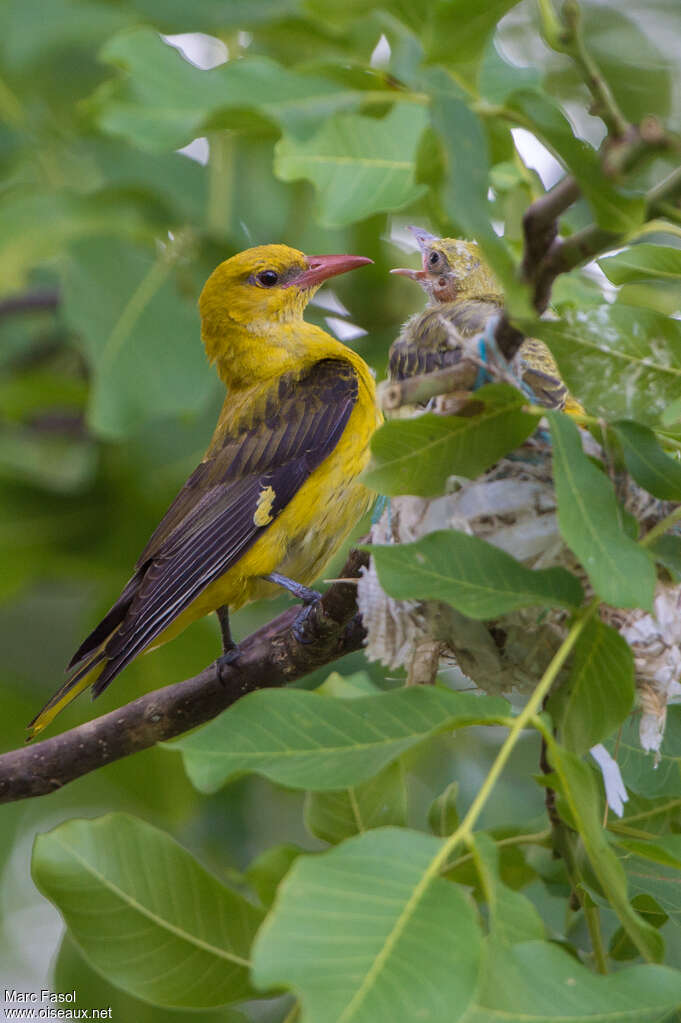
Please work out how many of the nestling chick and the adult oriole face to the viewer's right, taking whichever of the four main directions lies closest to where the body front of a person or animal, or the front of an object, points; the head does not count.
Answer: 1

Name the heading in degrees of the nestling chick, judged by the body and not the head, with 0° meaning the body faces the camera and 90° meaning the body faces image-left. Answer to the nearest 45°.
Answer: approximately 90°

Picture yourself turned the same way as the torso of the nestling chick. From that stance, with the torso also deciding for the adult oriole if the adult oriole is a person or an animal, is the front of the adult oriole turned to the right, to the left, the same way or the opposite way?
the opposite way

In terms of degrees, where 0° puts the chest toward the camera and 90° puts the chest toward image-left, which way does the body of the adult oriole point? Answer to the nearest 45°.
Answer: approximately 270°
